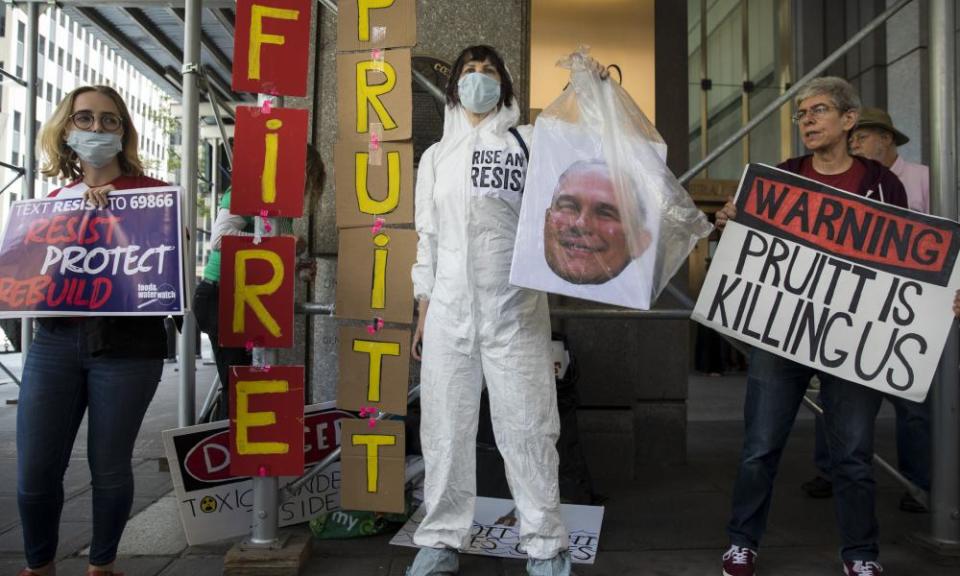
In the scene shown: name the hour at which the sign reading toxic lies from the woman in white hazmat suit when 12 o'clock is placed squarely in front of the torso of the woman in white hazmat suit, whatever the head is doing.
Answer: The sign reading toxic is roughly at 4 o'clock from the woman in white hazmat suit.

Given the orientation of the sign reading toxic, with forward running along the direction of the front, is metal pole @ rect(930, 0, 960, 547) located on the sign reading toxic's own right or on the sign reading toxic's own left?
on the sign reading toxic's own left

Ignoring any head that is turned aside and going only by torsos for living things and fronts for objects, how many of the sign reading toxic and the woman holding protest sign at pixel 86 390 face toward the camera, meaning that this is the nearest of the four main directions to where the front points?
2

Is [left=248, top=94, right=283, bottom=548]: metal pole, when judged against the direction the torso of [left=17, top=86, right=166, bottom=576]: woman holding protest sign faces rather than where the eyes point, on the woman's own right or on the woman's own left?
on the woman's own left

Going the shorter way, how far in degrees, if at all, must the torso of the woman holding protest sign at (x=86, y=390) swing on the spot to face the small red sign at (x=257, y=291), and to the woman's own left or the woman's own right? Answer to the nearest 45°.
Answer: approximately 90° to the woman's own left
